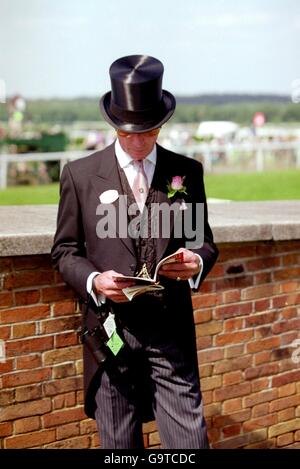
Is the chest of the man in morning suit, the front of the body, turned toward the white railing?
no

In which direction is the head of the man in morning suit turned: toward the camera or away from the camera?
toward the camera

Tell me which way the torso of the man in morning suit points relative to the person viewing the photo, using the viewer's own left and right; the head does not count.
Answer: facing the viewer
